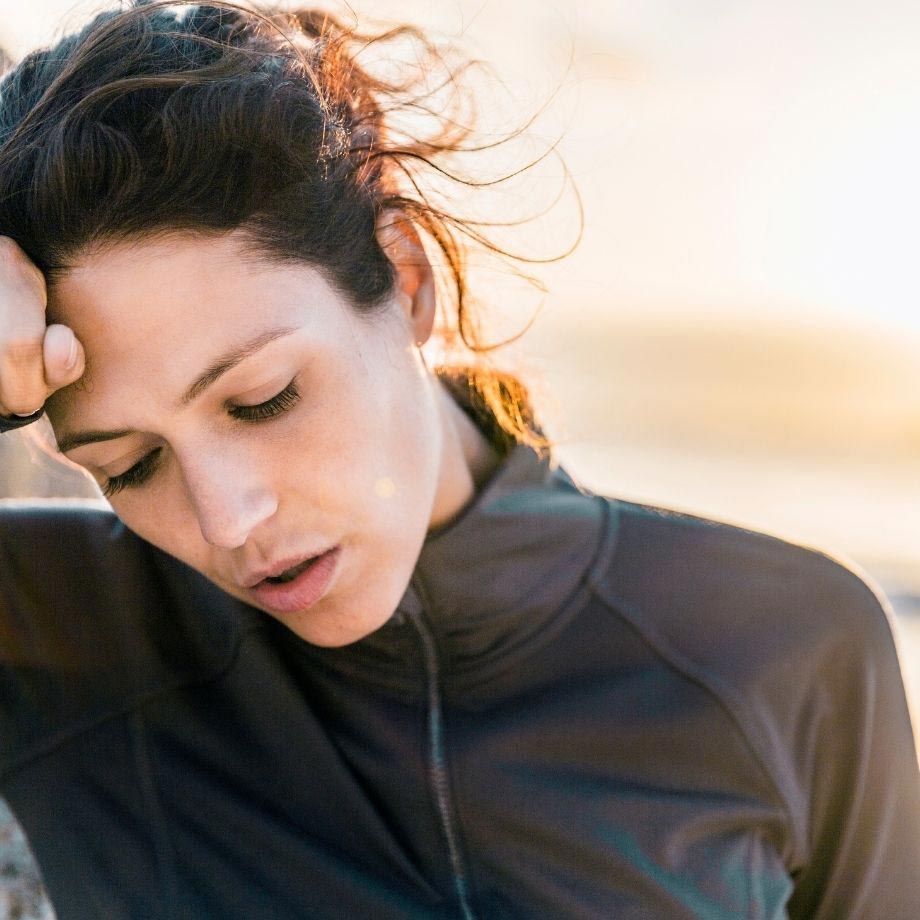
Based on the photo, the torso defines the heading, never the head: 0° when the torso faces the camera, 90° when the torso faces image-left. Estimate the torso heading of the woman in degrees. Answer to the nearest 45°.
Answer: approximately 0°
